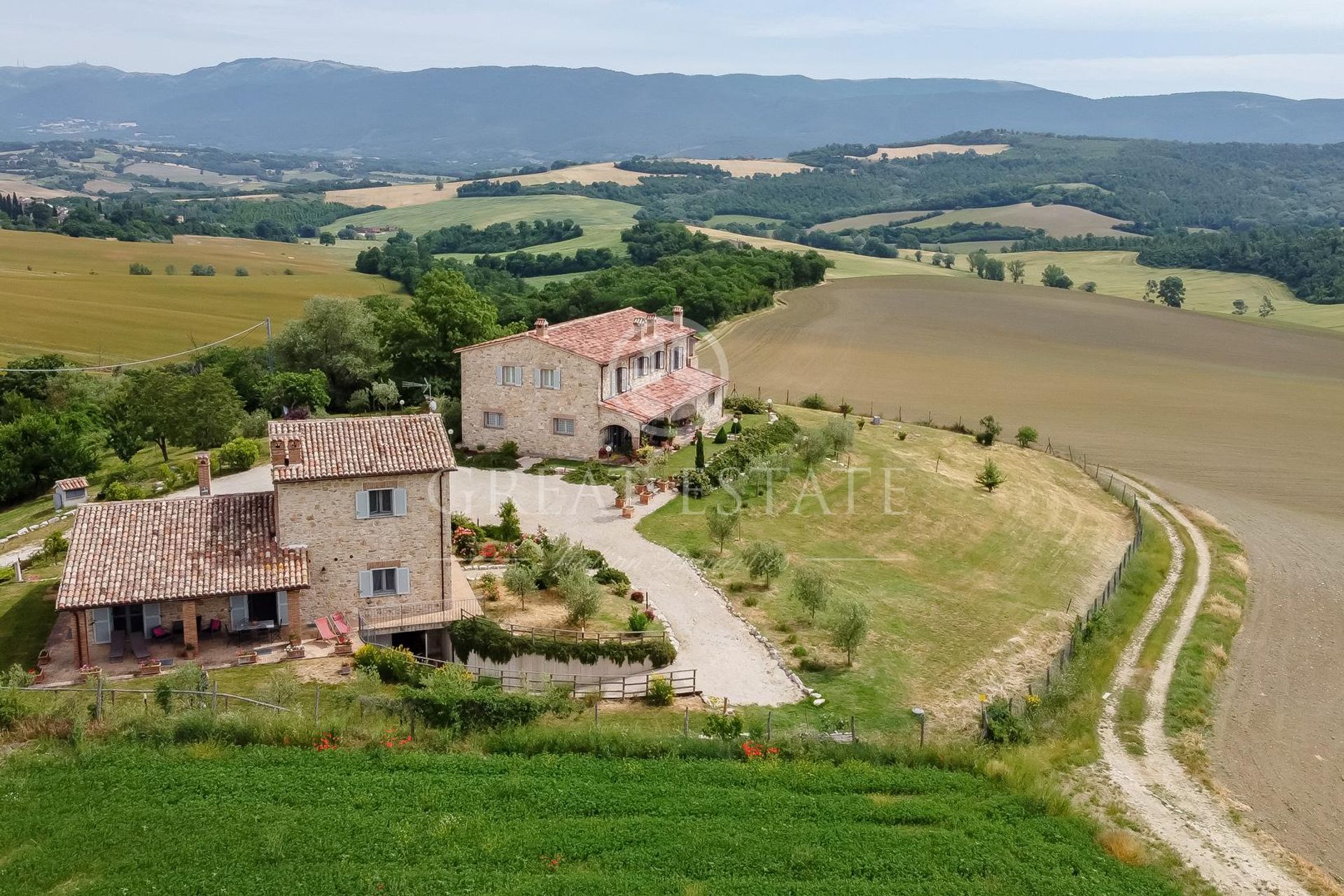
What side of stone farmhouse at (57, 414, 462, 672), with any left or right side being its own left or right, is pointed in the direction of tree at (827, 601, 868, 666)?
left

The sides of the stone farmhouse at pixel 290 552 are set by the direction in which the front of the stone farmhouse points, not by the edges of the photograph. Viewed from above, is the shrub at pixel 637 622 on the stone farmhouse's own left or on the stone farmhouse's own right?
on the stone farmhouse's own left

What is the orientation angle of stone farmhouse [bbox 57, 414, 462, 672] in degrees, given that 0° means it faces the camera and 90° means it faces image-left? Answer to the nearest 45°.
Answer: approximately 0°

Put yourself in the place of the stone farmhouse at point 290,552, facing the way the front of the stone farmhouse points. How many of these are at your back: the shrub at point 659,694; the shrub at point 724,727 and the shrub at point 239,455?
1

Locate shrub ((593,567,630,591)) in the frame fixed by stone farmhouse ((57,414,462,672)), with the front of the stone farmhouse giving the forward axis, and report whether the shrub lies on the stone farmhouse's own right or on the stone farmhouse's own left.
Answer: on the stone farmhouse's own left

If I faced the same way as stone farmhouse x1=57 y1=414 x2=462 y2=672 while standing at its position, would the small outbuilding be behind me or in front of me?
behind

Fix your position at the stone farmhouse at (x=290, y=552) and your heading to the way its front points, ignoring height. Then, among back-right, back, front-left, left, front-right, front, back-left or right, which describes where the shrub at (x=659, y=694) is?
front-left

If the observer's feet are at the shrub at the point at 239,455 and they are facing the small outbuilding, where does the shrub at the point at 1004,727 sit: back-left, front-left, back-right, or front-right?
back-left

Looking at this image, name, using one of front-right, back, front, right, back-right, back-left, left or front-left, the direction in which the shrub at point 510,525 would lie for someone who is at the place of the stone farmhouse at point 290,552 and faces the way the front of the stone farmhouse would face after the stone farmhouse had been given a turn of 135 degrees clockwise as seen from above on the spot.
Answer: right

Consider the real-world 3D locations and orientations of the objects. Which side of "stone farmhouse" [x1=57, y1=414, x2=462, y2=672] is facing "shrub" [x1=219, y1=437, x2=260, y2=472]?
back

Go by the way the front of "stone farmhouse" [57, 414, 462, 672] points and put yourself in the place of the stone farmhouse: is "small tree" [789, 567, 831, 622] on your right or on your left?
on your left

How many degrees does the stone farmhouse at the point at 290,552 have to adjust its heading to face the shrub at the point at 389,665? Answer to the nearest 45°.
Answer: approximately 45° to its left
